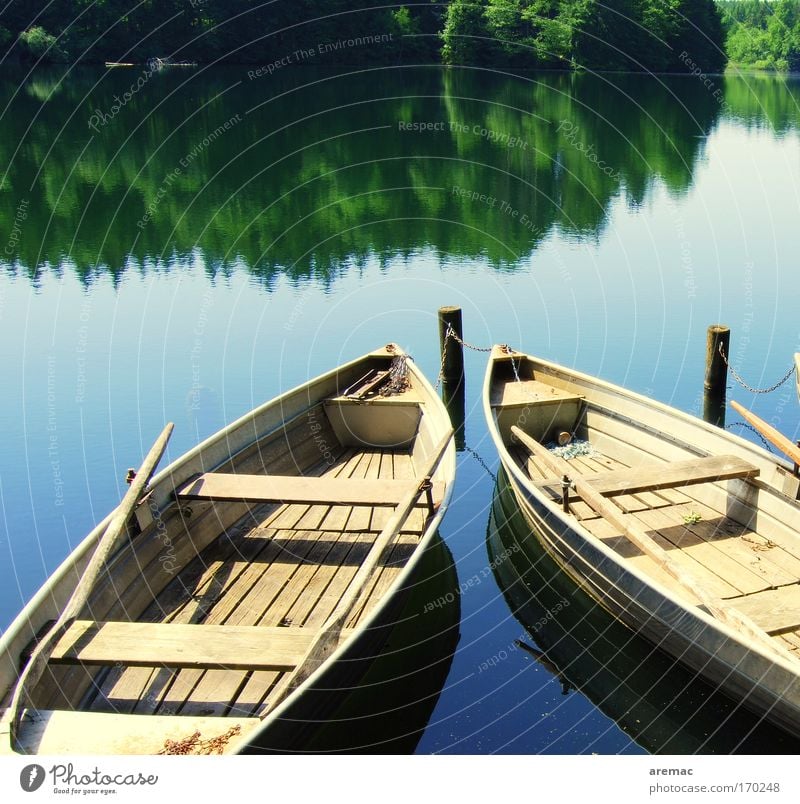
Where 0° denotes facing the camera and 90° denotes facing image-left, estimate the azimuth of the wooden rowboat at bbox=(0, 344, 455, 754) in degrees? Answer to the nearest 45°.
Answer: approximately 225°

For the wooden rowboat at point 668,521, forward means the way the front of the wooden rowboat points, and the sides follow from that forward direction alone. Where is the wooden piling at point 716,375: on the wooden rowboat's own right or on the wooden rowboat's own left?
on the wooden rowboat's own right

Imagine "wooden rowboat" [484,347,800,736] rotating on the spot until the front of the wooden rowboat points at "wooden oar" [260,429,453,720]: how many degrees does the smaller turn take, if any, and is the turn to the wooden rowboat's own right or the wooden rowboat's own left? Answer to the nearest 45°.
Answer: approximately 90° to the wooden rowboat's own left

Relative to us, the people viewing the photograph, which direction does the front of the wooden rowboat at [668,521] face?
facing away from the viewer and to the left of the viewer

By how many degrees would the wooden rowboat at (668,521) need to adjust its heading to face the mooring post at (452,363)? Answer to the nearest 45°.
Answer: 0° — it already faces it

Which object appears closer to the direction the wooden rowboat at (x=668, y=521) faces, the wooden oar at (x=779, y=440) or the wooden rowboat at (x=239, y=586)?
the wooden rowboat

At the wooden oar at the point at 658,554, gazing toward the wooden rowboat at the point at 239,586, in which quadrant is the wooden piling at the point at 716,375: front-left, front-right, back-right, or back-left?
back-right

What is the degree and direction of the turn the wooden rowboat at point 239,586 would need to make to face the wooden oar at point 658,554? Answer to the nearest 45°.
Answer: approximately 45° to its right

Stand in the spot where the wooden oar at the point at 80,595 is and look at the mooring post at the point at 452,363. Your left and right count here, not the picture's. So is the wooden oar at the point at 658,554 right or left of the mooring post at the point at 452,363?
right
